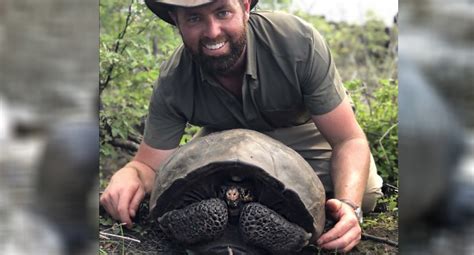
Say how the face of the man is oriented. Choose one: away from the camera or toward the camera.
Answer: toward the camera

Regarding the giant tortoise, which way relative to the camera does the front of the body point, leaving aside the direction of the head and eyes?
toward the camera

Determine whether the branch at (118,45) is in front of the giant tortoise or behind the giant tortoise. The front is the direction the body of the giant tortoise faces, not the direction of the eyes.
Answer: behind

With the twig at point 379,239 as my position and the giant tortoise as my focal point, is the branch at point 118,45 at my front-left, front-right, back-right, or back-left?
front-right

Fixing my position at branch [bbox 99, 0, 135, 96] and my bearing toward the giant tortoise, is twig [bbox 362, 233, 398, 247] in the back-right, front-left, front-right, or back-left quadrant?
front-left
